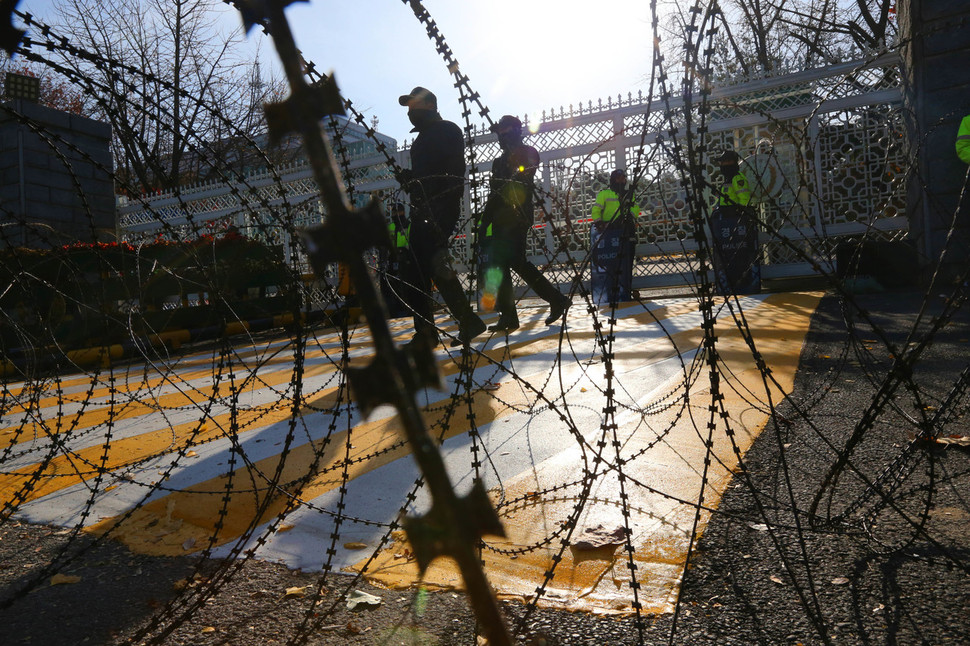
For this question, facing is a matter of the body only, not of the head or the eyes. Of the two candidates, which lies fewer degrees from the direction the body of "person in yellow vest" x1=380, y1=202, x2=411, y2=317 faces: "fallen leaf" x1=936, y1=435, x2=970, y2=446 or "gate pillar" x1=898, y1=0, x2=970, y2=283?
the fallen leaf

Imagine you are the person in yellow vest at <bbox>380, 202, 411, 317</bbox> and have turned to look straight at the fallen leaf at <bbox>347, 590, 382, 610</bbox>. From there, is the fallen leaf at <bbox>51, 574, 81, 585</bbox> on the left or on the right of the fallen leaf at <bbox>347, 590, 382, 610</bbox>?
right

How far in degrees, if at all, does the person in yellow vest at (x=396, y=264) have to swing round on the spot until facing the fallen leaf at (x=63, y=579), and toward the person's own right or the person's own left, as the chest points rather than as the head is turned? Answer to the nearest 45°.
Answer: approximately 45° to the person's own right

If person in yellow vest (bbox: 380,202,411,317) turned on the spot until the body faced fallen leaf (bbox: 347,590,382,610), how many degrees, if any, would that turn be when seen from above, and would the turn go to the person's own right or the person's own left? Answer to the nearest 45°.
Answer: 0° — they already face it

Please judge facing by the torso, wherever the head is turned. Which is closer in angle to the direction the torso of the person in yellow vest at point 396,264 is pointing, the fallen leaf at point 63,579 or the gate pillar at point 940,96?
the fallen leaf

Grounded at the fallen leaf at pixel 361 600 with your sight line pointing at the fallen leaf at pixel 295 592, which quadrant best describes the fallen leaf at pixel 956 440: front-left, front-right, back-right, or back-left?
back-right

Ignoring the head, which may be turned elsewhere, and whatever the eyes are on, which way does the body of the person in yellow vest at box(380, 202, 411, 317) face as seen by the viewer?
toward the camera

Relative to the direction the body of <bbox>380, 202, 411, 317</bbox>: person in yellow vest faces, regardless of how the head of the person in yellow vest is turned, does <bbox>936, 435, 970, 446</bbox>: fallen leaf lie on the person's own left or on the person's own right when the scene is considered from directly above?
on the person's own left

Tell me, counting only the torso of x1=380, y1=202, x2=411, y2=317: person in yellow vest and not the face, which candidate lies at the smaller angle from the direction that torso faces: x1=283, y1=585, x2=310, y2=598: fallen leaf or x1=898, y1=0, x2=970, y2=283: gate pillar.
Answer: the fallen leaf

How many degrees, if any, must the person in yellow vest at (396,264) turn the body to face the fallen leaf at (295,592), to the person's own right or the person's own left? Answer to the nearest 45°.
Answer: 0° — they already face it

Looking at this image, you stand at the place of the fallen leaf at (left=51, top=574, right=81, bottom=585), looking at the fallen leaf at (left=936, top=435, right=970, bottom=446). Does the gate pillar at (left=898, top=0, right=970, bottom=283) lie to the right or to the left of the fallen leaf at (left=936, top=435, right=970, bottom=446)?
left

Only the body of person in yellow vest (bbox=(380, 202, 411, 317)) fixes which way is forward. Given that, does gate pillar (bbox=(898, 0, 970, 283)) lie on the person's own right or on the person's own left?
on the person's own left
